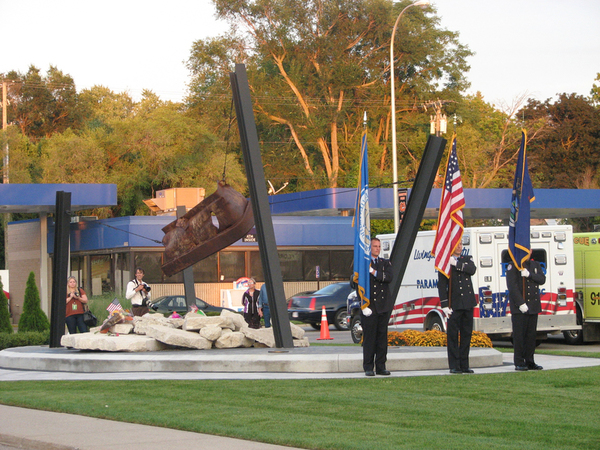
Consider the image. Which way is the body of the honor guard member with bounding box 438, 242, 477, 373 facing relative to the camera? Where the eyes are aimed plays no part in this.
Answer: toward the camera

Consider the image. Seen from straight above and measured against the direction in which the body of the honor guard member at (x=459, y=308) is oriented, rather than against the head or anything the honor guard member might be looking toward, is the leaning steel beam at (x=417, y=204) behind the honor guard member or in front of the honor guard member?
behind

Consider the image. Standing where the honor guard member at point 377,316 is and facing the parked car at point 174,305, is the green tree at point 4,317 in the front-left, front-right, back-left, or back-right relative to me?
front-left

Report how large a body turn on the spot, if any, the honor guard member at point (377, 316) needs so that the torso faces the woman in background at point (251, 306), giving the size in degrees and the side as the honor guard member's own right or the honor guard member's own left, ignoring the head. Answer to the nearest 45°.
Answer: approximately 180°

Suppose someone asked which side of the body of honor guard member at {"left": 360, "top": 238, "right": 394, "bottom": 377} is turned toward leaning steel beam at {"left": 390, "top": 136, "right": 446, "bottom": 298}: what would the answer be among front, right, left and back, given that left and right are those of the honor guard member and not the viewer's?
back

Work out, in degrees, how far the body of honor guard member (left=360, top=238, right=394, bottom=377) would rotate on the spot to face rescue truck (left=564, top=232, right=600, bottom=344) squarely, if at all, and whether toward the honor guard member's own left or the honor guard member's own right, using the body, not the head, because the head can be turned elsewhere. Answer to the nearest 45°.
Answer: approximately 135° to the honor guard member's own left

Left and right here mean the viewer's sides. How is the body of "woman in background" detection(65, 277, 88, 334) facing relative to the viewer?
facing the viewer

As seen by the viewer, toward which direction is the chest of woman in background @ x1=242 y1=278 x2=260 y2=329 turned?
toward the camera

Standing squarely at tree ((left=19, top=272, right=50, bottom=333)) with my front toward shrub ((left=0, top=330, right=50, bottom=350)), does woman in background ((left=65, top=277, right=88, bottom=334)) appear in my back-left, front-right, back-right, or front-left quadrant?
front-left

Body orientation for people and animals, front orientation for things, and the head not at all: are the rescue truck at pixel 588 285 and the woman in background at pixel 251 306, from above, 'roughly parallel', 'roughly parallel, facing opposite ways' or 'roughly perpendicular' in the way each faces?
roughly perpendicular
